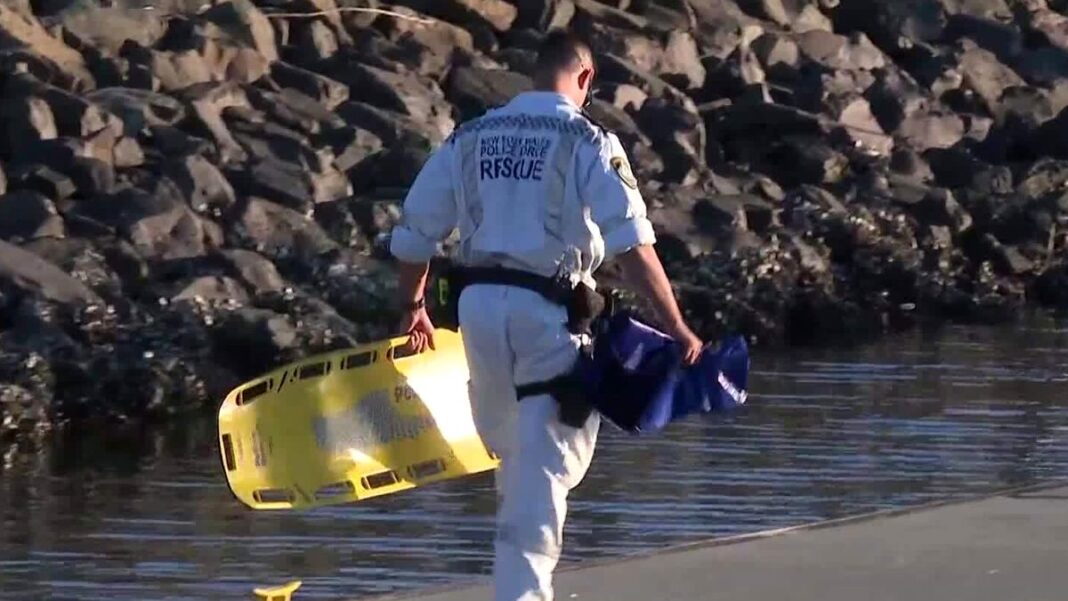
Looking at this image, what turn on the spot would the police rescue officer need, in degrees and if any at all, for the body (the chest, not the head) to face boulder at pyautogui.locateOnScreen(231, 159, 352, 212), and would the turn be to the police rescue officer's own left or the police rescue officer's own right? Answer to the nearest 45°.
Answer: approximately 45° to the police rescue officer's own left

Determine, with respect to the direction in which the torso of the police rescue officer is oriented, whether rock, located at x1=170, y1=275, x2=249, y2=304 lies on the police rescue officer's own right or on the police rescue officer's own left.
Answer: on the police rescue officer's own left

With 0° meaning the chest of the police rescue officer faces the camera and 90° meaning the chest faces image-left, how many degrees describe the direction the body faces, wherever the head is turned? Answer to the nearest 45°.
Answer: approximately 225°

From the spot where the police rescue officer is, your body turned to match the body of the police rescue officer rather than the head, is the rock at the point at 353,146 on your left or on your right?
on your left

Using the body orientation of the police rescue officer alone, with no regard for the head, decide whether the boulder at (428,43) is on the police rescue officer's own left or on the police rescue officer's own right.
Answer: on the police rescue officer's own left

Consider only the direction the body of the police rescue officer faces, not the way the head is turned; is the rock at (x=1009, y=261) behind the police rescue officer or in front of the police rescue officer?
in front

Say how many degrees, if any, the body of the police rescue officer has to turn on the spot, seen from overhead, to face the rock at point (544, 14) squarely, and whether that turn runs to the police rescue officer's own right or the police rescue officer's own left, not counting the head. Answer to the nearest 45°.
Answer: approximately 45° to the police rescue officer's own left

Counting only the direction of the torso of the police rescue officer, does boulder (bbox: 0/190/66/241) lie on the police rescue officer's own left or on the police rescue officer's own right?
on the police rescue officer's own left

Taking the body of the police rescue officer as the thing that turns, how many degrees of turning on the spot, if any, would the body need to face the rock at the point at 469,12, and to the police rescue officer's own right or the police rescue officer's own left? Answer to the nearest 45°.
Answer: approximately 45° to the police rescue officer's own left

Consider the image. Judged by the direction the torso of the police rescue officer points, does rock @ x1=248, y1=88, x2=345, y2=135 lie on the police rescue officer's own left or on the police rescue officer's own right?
on the police rescue officer's own left
